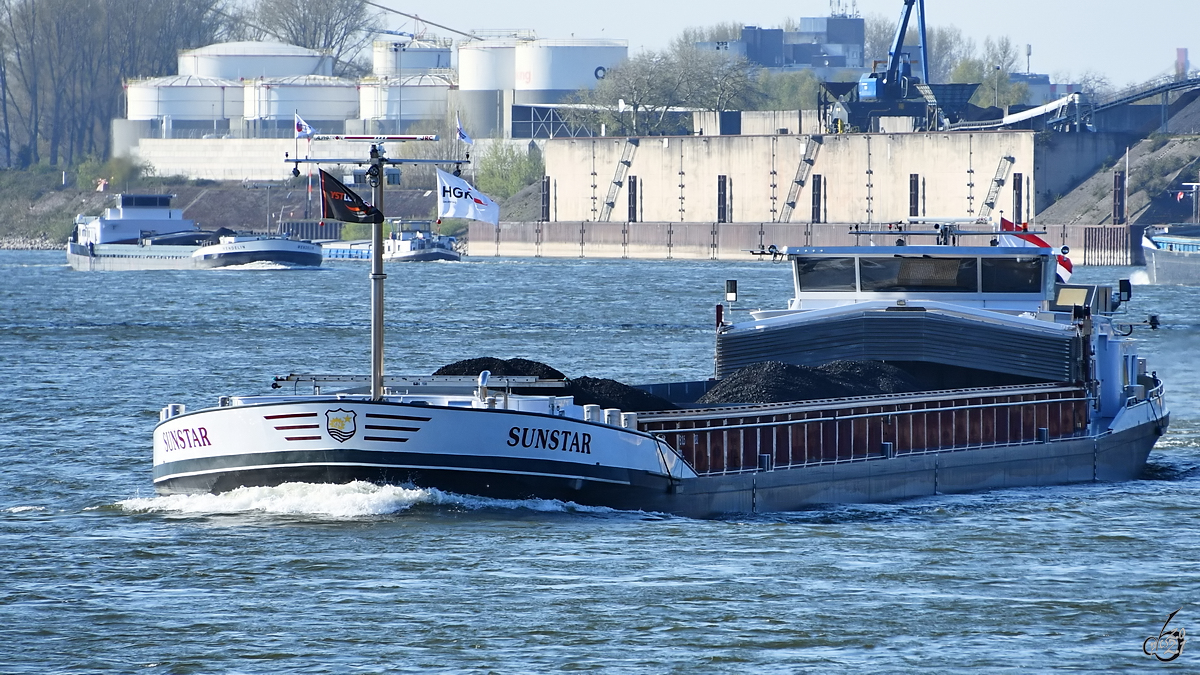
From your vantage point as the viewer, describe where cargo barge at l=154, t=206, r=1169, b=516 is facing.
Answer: facing the viewer and to the left of the viewer
